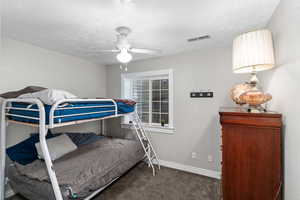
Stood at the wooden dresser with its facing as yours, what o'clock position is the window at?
The window is roughly at 1 o'clock from the wooden dresser.

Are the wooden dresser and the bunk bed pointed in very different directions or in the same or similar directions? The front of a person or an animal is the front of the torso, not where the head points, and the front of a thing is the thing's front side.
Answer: very different directions

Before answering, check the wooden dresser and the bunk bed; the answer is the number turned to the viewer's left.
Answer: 1

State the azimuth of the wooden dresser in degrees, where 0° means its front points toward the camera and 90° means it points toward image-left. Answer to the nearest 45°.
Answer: approximately 90°
